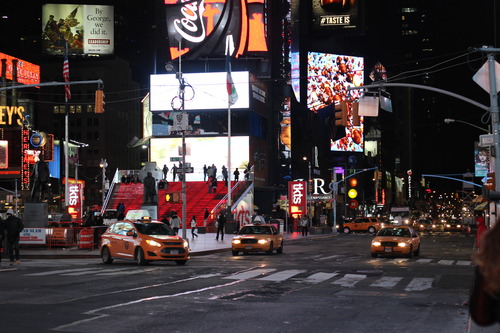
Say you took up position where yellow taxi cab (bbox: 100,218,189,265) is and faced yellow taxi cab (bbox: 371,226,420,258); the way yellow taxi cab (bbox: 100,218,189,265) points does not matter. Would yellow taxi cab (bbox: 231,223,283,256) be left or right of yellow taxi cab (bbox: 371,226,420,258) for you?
left

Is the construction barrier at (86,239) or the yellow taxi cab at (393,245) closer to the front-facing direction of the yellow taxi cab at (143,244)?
the yellow taxi cab

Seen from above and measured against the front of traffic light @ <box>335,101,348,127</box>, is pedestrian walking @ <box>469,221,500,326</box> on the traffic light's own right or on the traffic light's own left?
on the traffic light's own left

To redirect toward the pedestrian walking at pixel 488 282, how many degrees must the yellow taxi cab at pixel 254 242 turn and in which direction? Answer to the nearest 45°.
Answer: approximately 45° to its left

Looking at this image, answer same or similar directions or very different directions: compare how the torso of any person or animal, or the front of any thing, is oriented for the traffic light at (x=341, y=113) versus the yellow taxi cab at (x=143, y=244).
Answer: very different directions

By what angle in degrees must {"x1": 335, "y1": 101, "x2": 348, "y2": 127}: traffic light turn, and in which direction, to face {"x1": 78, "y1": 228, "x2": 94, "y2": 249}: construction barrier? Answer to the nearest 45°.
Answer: approximately 45° to its right

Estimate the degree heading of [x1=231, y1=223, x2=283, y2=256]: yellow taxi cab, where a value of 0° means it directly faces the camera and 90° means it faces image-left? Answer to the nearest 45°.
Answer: approximately 45°

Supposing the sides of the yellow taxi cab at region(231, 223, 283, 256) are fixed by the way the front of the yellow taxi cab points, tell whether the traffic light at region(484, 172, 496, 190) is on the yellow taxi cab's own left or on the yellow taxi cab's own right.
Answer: on the yellow taxi cab's own left
